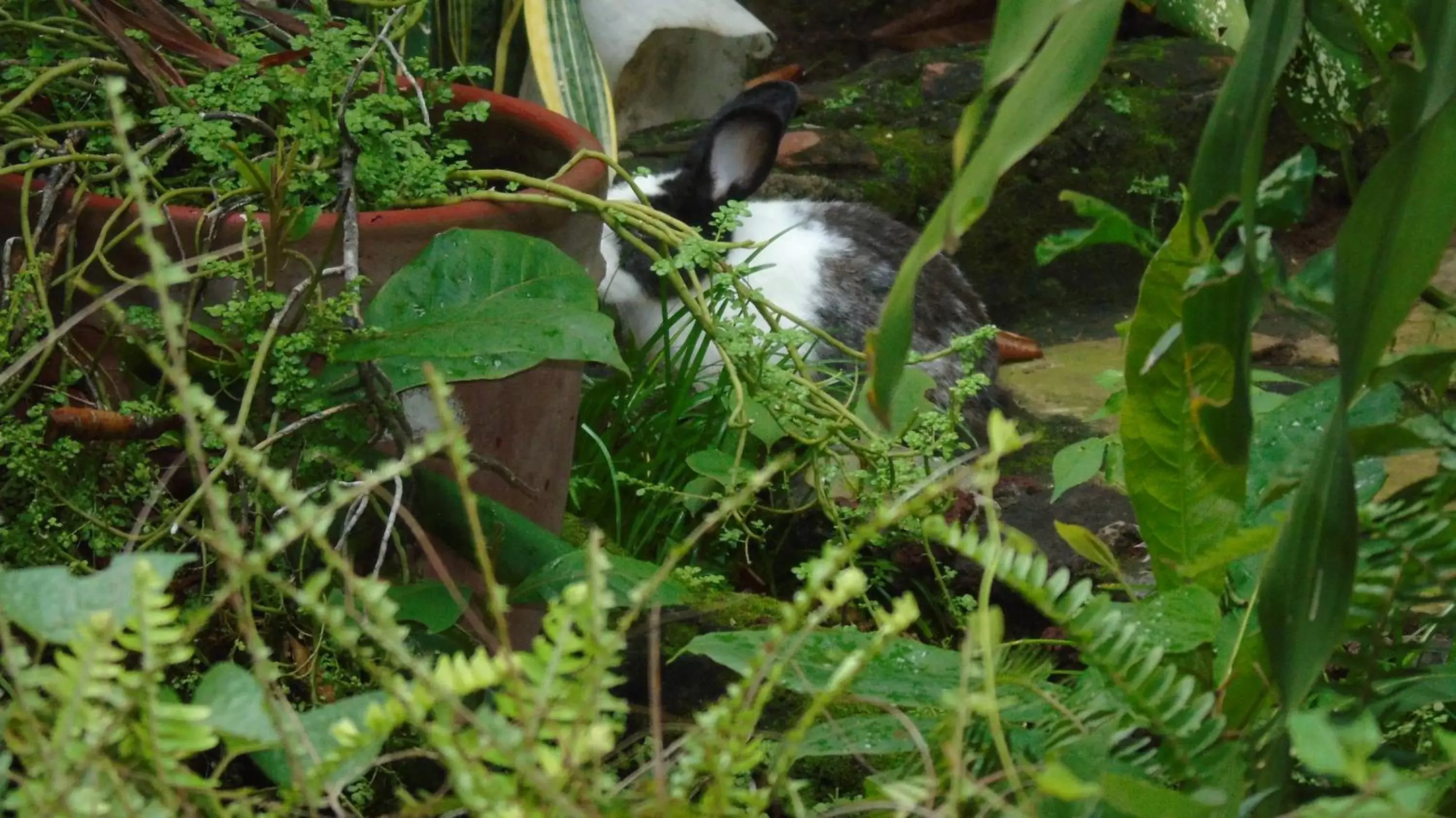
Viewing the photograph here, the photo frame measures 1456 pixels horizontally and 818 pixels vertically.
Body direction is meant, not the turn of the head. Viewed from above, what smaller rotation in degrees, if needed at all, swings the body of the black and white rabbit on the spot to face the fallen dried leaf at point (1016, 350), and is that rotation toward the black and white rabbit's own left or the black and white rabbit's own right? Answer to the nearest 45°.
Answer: approximately 135° to the black and white rabbit's own right

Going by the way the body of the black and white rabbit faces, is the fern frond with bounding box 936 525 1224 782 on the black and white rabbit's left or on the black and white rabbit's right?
on the black and white rabbit's left

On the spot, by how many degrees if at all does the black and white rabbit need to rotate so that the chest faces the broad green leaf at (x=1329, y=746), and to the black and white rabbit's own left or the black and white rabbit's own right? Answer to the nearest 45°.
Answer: approximately 90° to the black and white rabbit's own left

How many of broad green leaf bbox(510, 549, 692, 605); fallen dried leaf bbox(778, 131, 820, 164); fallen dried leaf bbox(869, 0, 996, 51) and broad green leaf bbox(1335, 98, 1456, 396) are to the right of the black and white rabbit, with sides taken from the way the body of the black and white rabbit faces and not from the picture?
2

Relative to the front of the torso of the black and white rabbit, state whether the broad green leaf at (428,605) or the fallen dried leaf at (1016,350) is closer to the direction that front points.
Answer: the broad green leaf

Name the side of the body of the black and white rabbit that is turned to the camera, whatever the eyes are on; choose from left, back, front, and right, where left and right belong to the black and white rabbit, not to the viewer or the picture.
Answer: left

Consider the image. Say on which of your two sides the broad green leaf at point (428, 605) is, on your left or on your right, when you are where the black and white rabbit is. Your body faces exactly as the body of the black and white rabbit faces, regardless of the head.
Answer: on your left

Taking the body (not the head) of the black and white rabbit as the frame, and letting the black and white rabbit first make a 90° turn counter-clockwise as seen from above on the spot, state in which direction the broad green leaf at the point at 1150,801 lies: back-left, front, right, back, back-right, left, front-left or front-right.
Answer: front

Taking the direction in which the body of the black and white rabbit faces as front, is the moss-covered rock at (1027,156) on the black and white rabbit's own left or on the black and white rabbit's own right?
on the black and white rabbit's own right

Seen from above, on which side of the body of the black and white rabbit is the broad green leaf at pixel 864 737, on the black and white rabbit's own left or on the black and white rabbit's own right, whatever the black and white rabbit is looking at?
on the black and white rabbit's own left

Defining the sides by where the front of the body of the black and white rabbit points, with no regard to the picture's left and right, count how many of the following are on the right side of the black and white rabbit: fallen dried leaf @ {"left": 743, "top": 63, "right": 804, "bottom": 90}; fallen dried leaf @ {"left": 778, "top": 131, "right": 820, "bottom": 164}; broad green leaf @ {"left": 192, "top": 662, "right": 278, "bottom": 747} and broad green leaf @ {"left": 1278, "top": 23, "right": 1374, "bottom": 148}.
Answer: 2
